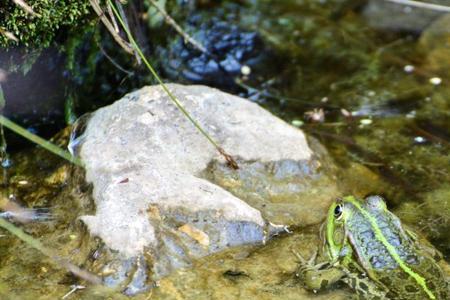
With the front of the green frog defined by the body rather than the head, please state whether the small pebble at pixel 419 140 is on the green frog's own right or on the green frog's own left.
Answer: on the green frog's own right

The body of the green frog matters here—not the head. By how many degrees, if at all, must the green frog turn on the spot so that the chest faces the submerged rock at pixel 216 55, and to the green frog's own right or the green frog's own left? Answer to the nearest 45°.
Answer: approximately 45° to the green frog's own right

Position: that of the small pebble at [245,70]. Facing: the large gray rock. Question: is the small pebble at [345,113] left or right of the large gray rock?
left

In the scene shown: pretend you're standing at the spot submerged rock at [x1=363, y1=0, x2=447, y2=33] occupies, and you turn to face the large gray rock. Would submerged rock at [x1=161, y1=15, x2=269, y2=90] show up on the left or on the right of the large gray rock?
right

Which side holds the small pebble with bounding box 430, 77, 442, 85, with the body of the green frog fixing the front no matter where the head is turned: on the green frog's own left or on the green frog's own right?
on the green frog's own right

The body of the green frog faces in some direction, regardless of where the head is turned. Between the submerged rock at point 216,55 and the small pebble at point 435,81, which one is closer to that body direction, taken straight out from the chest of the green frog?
the submerged rock

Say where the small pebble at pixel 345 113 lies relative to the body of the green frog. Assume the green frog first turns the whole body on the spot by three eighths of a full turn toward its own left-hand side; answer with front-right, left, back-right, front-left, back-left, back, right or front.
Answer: back

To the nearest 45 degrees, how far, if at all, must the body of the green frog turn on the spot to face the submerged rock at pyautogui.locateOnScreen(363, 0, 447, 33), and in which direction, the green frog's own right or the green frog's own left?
approximately 45° to the green frog's own right

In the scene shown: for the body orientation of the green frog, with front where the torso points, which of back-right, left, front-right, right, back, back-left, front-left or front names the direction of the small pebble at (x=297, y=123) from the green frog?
front-right

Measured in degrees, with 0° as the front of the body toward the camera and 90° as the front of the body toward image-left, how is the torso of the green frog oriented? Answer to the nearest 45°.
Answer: approximately 135°

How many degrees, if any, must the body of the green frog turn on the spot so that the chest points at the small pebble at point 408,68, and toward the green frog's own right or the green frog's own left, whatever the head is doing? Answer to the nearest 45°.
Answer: approximately 45° to the green frog's own right
